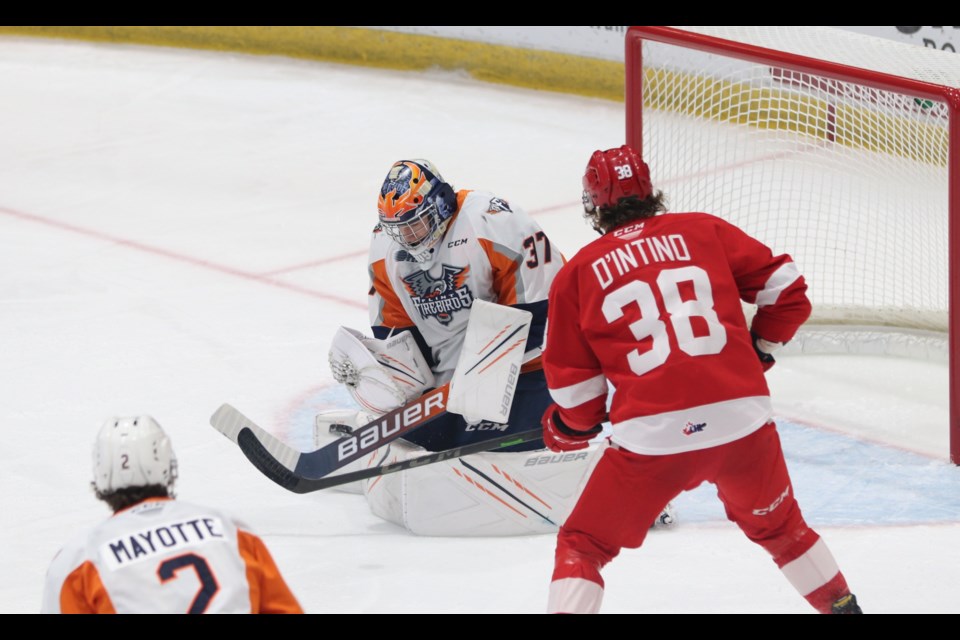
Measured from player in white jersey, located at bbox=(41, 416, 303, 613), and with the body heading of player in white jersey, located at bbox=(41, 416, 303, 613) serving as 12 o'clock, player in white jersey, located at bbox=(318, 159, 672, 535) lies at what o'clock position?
player in white jersey, located at bbox=(318, 159, 672, 535) is roughly at 1 o'clock from player in white jersey, located at bbox=(41, 416, 303, 613).

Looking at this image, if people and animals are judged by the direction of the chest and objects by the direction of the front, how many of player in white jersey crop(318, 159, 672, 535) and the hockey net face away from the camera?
0

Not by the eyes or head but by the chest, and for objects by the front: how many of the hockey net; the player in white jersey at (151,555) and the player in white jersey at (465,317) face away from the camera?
1

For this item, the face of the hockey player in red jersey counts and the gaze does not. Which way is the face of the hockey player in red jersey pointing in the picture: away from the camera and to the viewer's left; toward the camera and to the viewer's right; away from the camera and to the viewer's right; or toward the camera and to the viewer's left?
away from the camera and to the viewer's left

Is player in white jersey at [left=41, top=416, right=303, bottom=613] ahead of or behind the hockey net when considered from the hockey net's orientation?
ahead

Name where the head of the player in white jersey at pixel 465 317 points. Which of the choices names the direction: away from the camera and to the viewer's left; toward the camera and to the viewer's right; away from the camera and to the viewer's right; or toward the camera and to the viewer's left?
toward the camera and to the viewer's left

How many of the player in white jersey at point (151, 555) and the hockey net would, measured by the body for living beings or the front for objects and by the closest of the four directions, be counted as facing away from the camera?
1

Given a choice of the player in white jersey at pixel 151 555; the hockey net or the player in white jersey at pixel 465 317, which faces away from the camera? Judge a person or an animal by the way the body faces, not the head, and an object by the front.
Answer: the player in white jersey at pixel 151 555

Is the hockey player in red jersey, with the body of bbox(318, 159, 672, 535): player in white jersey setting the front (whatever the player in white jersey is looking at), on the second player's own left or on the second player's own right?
on the second player's own left

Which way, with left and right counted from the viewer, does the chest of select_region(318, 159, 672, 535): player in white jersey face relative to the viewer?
facing the viewer and to the left of the viewer

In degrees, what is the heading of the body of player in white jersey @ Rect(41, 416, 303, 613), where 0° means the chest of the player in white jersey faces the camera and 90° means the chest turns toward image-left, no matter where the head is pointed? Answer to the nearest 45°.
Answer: approximately 180°

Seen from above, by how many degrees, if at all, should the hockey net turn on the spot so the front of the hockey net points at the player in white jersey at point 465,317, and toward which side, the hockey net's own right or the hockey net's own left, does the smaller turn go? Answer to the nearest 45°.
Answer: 0° — it already faces them
